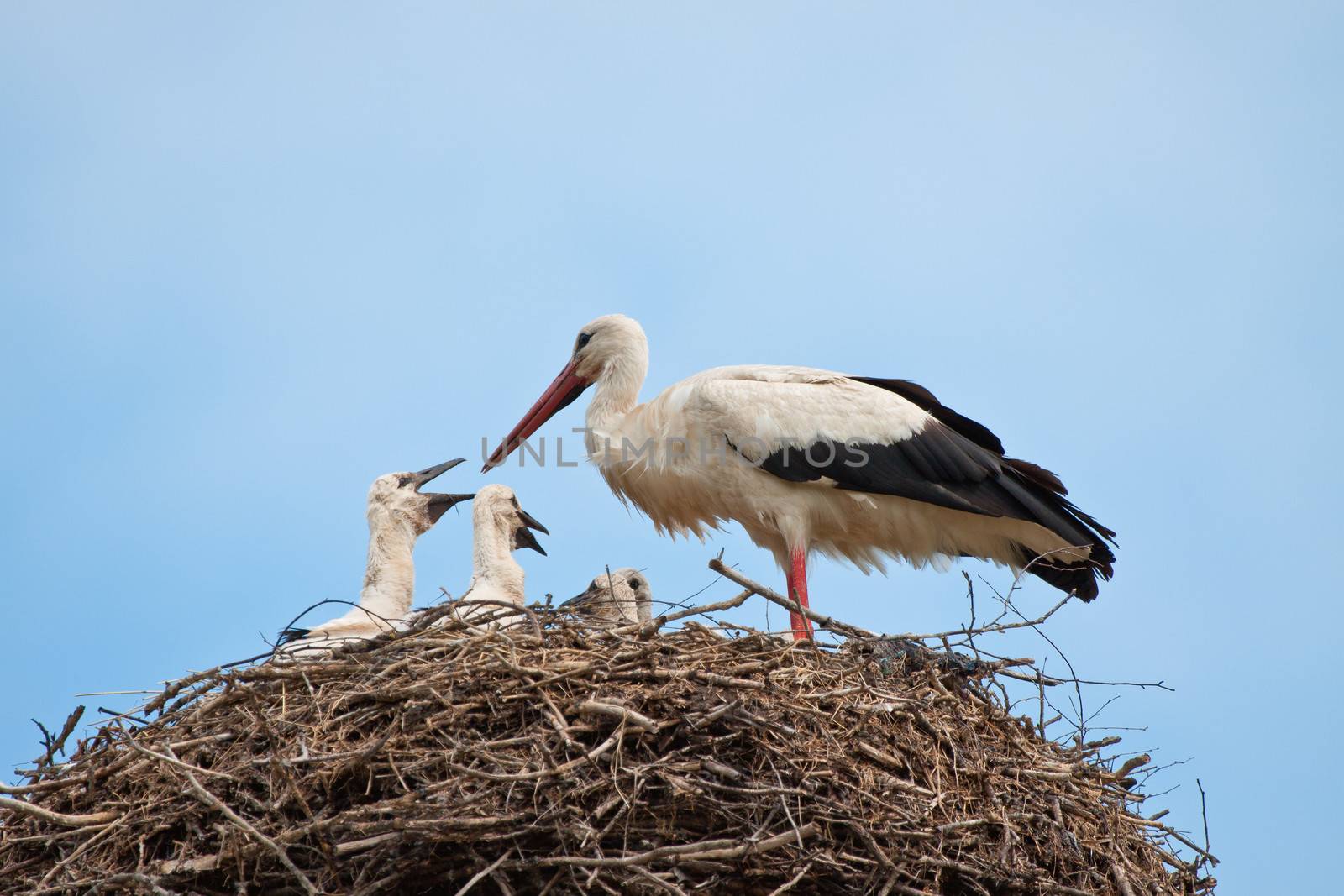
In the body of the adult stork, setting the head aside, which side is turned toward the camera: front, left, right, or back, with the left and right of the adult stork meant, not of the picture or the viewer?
left

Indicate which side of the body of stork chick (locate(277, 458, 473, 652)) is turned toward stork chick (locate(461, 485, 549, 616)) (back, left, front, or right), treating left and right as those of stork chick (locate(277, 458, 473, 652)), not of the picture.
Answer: front

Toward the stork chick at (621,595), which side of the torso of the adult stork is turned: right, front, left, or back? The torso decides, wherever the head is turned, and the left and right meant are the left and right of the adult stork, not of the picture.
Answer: front

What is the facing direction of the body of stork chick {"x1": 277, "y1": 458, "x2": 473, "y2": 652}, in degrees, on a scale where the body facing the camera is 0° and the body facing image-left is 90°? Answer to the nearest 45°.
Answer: approximately 270°

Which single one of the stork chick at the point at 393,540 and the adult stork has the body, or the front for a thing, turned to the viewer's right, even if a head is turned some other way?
the stork chick

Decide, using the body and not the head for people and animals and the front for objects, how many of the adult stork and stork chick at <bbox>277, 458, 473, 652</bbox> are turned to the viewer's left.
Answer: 1

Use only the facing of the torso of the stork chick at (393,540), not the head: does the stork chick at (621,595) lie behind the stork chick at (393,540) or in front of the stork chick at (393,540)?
in front

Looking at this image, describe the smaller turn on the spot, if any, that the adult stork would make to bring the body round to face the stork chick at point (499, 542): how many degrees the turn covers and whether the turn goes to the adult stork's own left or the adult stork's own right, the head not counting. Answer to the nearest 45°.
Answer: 0° — it already faces it

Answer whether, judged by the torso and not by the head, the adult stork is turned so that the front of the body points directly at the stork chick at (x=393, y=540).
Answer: yes

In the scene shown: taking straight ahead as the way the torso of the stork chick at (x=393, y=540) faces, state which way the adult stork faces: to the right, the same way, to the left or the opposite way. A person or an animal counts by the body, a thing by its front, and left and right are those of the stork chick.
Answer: the opposite way

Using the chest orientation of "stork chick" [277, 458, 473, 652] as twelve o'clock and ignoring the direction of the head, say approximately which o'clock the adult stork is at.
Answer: The adult stork is roughly at 1 o'clock from the stork chick.
